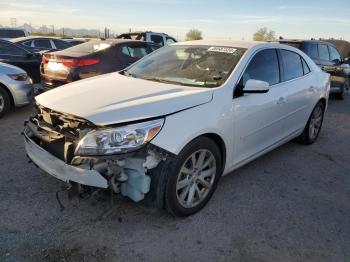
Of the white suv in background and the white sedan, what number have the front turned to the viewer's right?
1

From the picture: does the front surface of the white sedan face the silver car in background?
no

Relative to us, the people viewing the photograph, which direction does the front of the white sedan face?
facing the viewer and to the left of the viewer

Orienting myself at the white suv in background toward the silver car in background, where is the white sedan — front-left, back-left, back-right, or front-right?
front-left

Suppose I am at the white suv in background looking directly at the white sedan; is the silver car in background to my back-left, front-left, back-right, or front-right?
front-right

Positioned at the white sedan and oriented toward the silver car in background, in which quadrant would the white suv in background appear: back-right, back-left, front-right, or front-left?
front-right

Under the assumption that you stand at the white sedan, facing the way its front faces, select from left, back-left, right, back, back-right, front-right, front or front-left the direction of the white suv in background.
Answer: back-right
